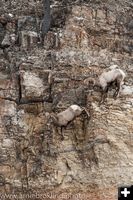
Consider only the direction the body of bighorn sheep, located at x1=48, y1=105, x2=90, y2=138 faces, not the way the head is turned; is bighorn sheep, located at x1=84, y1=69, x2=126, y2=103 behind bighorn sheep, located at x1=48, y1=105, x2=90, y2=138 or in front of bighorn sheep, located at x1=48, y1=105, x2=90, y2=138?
behind

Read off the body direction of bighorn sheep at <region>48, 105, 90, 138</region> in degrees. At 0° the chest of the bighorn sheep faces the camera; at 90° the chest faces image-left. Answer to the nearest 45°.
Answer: approximately 90°
